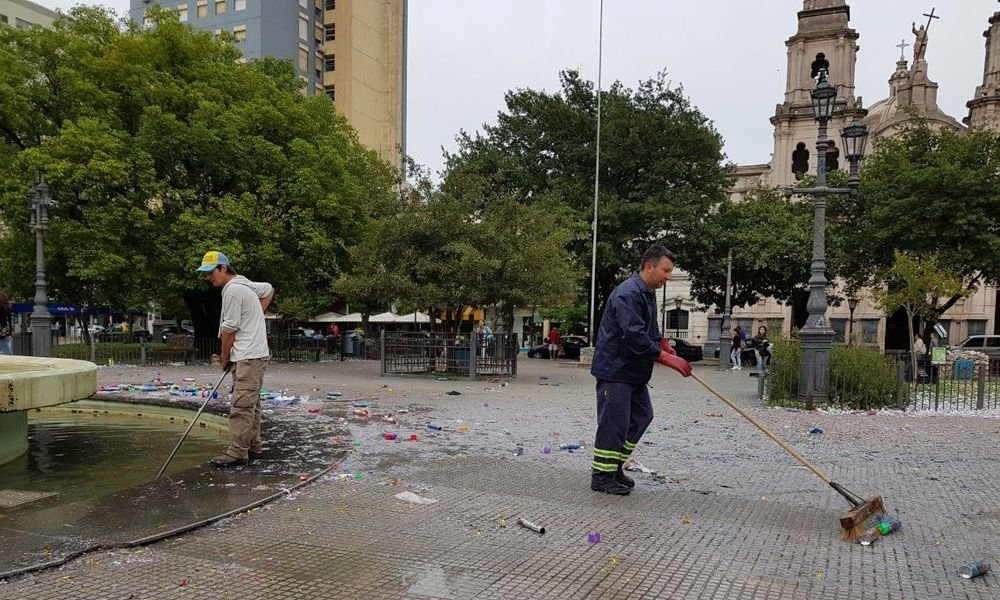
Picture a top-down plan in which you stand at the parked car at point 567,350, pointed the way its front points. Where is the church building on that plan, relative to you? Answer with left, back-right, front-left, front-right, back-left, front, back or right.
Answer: back-right

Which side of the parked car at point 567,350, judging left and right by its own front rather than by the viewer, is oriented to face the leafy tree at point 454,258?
left

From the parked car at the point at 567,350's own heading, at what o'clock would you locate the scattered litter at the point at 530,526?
The scattered litter is roughly at 9 o'clock from the parked car.

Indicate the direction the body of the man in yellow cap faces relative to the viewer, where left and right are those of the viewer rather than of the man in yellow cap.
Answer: facing to the left of the viewer

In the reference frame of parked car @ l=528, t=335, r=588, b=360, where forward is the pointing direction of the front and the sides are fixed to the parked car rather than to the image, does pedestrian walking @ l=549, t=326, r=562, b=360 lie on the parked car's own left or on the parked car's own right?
on the parked car's own left

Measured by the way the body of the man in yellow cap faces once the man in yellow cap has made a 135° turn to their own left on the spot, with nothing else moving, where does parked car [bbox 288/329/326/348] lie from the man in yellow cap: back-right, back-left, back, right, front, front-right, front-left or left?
back-left

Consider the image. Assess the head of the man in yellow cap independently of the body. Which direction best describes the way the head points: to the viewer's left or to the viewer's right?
to the viewer's left

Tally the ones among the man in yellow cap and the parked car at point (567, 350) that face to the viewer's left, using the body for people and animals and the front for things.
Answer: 2

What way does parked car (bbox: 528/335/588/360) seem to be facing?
to the viewer's left

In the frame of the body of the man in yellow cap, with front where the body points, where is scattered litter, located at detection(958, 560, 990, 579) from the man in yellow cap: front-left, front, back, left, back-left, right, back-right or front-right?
back-left
